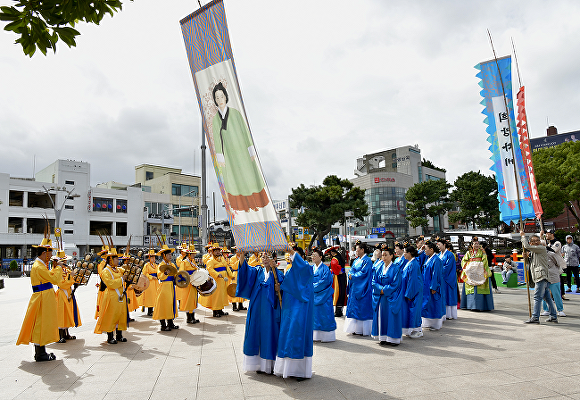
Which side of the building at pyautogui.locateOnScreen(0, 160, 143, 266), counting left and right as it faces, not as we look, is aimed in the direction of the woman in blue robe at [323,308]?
front

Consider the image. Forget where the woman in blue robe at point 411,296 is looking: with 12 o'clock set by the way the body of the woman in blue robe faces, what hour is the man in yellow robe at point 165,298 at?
The man in yellow robe is roughly at 12 o'clock from the woman in blue robe.

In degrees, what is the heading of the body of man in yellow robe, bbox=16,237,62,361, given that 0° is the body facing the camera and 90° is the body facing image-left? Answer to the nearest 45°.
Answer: approximately 270°

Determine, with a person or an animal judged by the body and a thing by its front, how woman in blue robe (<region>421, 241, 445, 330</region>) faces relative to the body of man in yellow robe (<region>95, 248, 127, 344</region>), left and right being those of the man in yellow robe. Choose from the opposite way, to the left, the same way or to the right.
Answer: the opposite way

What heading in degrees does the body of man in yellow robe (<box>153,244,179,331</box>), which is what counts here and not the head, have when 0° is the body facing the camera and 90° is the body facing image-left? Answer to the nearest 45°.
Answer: approximately 315°
